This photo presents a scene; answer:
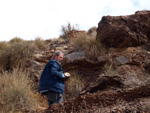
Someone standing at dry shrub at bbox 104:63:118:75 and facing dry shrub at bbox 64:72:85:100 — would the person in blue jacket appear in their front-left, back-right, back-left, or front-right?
front-left

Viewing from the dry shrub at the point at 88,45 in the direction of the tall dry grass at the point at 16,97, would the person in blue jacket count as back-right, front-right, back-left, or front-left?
front-left

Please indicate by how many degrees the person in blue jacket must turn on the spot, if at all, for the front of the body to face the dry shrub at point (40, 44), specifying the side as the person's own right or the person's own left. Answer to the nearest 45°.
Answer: approximately 90° to the person's own left

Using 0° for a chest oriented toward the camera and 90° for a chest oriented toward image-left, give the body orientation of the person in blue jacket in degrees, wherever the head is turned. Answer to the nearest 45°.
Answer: approximately 270°

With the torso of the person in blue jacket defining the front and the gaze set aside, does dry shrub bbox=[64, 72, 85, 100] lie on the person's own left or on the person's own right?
on the person's own left

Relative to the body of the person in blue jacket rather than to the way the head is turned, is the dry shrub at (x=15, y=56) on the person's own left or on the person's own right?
on the person's own left

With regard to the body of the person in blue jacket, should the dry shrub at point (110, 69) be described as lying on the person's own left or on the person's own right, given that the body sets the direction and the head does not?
on the person's own left

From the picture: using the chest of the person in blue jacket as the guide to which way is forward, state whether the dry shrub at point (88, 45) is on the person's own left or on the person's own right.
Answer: on the person's own left
